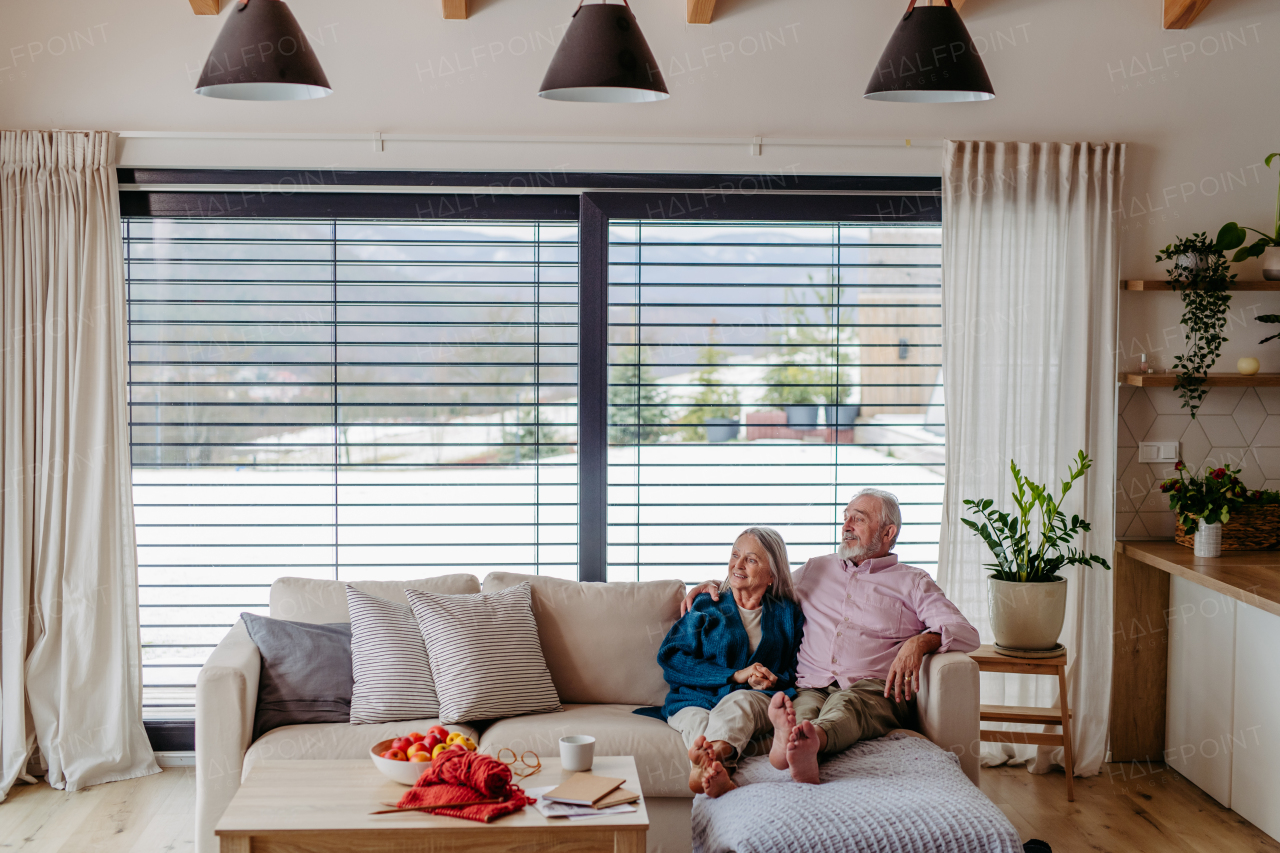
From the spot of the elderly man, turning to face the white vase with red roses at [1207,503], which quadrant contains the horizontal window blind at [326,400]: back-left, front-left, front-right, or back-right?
back-left

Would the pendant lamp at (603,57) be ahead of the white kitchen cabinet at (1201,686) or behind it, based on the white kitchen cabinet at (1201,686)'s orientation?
ahead

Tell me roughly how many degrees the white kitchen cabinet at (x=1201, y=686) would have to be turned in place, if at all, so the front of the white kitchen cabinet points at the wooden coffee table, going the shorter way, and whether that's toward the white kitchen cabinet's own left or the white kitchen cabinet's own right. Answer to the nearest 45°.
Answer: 0° — it already faces it

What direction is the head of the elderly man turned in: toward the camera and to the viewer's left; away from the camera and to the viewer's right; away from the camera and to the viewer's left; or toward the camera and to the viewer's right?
toward the camera and to the viewer's left

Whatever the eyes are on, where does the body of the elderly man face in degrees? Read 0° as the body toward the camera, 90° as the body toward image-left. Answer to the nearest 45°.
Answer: approximately 45°

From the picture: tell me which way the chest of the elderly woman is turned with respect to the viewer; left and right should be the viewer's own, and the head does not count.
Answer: facing the viewer

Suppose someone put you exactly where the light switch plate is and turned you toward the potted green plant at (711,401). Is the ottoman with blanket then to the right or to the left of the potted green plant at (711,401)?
left

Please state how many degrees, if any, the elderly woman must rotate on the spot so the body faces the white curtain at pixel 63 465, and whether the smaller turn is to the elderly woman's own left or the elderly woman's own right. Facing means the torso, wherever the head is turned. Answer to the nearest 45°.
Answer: approximately 90° to the elderly woman's own right

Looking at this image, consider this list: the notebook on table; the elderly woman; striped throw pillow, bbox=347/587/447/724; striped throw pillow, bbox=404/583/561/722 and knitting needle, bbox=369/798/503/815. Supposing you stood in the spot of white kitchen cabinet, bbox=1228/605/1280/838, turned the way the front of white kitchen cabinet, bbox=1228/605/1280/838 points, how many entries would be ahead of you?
5

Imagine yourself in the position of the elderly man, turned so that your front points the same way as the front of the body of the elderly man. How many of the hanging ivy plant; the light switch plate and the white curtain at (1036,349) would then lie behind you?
3

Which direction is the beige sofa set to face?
toward the camera

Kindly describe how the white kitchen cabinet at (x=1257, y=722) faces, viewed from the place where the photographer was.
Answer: facing the viewer and to the left of the viewer

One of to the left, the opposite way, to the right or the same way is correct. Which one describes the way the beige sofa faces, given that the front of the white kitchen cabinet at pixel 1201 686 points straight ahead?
to the left
